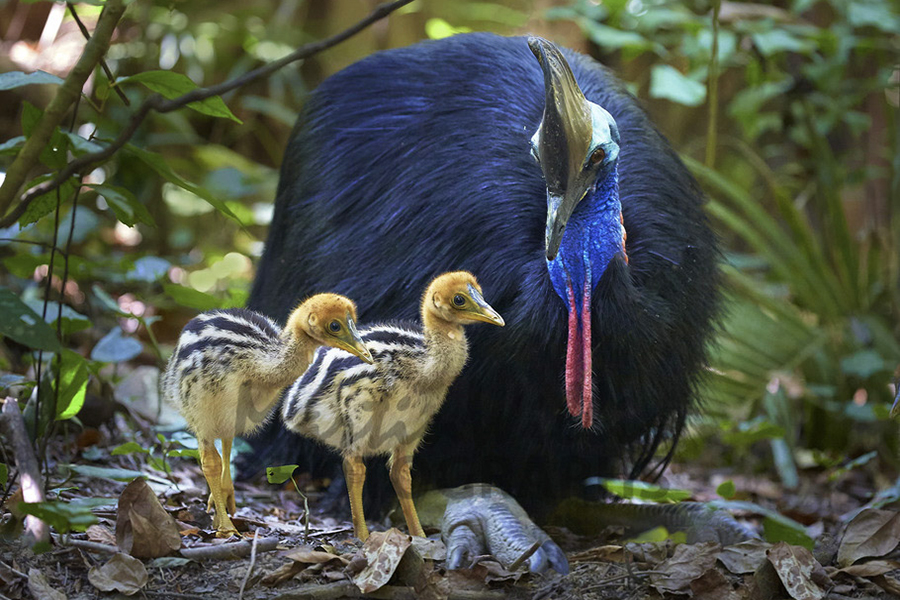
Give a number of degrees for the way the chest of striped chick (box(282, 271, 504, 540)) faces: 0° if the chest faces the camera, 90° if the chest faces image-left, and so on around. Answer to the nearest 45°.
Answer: approximately 270°

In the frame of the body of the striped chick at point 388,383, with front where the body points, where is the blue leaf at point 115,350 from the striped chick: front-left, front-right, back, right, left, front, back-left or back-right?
back-left

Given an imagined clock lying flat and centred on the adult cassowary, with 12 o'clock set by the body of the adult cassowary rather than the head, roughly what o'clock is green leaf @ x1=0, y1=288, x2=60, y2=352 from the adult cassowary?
The green leaf is roughly at 3 o'clock from the adult cassowary.

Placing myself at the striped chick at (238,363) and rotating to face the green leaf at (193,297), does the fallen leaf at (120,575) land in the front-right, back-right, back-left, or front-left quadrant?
back-left

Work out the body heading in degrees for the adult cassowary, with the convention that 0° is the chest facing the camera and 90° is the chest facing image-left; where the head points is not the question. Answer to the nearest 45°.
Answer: approximately 315°
